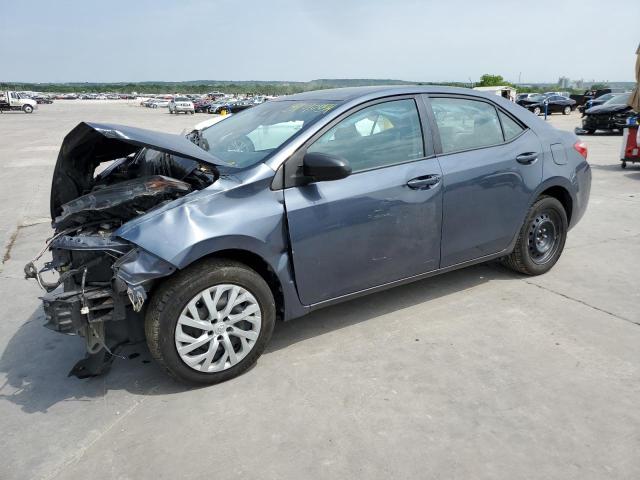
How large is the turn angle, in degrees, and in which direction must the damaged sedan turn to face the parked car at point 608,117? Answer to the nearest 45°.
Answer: approximately 180°

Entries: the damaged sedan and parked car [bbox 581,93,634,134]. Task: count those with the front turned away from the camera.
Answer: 0

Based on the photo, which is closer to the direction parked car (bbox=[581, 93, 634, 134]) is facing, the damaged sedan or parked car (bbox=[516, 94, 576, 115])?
the damaged sedan

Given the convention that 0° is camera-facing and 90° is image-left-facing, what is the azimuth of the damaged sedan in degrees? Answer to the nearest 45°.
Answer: approximately 45°

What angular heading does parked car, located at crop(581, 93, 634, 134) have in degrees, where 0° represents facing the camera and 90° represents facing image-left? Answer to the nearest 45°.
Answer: approximately 45°

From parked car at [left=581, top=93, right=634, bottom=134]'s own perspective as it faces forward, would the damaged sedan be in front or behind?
in front

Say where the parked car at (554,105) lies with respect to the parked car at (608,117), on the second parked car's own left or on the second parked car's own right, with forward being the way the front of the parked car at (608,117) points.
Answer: on the second parked car's own right
